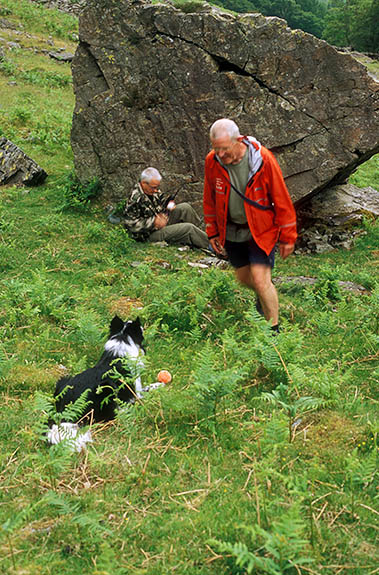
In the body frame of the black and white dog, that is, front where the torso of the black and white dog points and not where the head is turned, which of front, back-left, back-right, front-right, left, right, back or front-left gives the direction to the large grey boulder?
front-left

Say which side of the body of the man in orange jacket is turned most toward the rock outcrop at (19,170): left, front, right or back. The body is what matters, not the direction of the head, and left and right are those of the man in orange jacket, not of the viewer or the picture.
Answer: right

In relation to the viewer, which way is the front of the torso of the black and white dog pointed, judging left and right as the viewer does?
facing away from the viewer and to the right of the viewer

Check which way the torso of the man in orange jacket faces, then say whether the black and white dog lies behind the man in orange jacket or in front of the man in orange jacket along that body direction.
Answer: in front

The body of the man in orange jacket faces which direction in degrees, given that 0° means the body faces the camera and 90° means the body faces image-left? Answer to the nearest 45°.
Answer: approximately 45°

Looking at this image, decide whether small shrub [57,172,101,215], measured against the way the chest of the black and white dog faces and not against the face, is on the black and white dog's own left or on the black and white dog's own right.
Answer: on the black and white dog's own left

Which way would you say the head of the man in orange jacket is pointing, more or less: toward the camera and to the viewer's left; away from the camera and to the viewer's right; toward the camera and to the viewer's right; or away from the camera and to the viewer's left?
toward the camera and to the viewer's left

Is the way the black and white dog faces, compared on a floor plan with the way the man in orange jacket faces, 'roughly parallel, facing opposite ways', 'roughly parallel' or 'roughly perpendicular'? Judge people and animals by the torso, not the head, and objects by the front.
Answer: roughly parallel, facing opposite ways

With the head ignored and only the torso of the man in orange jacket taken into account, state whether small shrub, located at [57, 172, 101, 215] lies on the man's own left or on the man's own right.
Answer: on the man's own right

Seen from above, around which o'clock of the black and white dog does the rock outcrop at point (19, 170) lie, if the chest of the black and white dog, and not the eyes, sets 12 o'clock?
The rock outcrop is roughly at 10 o'clock from the black and white dog.

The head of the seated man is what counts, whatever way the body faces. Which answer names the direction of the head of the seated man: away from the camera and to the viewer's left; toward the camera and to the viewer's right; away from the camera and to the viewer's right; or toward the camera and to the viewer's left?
toward the camera and to the viewer's right

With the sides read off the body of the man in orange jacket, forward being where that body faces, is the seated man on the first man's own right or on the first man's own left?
on the first man's own right

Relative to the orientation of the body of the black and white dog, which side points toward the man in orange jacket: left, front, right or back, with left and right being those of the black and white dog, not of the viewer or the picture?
front
